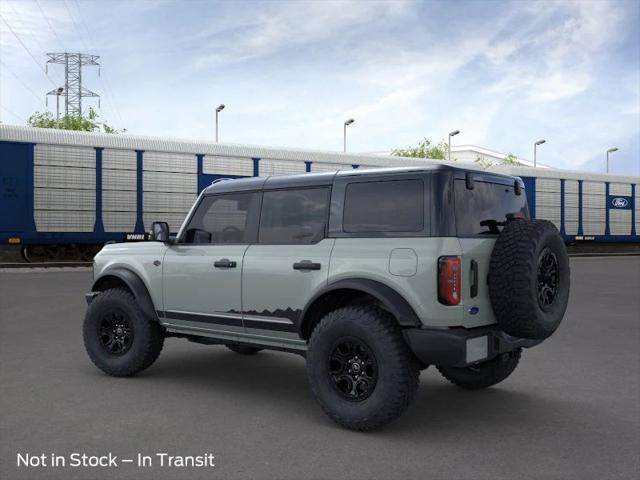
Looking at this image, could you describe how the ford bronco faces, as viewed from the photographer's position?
facing away from the viewer and to the left of the viewer

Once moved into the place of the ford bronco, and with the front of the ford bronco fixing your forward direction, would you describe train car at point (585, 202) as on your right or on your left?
on your right

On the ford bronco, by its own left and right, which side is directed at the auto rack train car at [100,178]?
front
